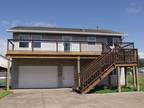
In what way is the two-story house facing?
toward the camera
